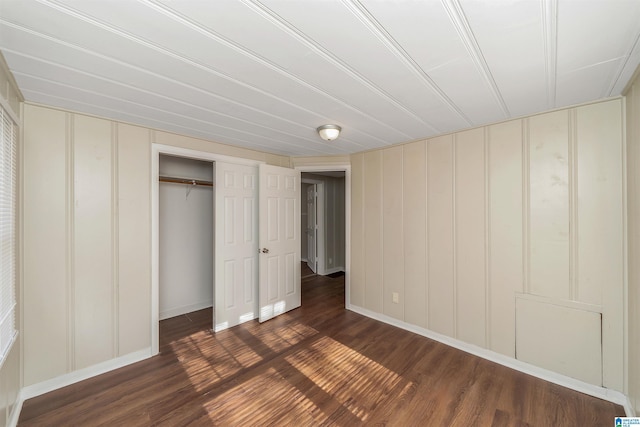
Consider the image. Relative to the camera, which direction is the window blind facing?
to the viewer's right

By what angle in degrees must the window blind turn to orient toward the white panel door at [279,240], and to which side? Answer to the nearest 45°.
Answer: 0° — it already faces it

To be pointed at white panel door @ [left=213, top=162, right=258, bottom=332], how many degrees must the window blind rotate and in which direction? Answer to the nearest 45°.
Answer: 0° — it already faces it

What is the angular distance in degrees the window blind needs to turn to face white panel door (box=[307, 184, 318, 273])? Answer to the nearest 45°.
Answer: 0° — it already faces it
